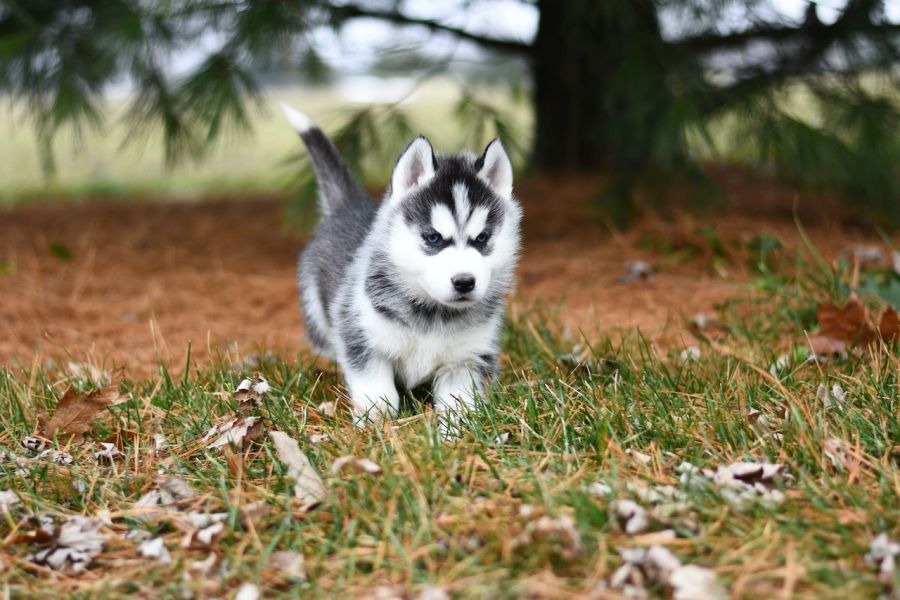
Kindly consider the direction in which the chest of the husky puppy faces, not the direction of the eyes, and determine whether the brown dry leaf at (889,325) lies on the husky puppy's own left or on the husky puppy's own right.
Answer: on the husky puppy's own left

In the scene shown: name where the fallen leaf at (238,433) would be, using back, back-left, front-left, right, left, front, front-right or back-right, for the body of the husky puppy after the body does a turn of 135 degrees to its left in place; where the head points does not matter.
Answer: back-left

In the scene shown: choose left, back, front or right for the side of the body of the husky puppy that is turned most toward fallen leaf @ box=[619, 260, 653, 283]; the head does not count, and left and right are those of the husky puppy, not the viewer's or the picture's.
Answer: left

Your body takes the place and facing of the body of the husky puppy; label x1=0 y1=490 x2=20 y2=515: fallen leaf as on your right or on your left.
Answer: on your right

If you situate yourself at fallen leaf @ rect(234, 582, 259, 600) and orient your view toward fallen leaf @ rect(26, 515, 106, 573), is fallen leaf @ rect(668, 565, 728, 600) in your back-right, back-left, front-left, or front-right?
back-right

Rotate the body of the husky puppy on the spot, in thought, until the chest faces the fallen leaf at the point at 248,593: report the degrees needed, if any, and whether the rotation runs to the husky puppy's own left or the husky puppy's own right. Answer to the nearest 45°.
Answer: approximately 45° to the husky puppy's own right

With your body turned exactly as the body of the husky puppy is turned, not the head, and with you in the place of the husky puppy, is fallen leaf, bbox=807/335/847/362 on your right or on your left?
on your left

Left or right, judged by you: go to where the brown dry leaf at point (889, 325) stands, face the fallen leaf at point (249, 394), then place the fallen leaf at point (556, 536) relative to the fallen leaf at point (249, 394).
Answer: left

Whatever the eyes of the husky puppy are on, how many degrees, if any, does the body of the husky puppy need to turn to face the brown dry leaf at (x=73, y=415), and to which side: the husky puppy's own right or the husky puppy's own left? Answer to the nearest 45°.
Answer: approximately 135° to the husky puppy's own right

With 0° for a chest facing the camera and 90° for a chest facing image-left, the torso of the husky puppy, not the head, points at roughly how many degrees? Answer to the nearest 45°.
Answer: approximately 315°
